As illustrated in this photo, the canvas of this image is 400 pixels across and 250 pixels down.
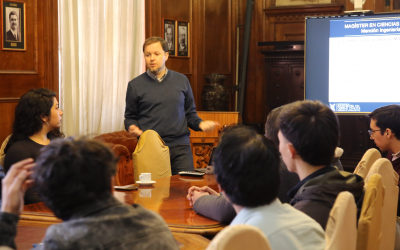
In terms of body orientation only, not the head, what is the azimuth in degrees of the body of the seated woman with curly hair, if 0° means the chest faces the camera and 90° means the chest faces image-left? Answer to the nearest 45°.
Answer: approximately 270°

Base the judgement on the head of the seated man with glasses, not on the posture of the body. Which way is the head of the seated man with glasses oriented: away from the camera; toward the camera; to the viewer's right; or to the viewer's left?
to the viewer's left

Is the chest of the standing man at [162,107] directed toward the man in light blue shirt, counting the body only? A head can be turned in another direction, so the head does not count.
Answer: yes

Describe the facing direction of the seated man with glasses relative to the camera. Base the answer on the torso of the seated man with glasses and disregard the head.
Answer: to the viewer's left

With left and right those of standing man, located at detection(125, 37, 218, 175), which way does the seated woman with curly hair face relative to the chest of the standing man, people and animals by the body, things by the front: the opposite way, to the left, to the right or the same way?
to the left

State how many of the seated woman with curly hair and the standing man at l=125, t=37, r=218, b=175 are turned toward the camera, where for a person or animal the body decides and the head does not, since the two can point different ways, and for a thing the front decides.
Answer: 1

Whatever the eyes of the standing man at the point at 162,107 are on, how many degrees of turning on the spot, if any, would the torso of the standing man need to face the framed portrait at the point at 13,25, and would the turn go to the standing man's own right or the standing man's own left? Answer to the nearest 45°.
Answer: approximately 135° to the standing man's own right

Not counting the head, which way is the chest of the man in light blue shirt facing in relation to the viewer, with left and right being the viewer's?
facing away from the viewer and to the left of the viewer

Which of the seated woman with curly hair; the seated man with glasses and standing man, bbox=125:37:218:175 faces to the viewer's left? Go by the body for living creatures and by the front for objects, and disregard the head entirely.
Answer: the seated man with glasses

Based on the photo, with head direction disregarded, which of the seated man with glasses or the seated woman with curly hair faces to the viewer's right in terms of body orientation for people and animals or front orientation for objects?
the seated woman with curly hair
